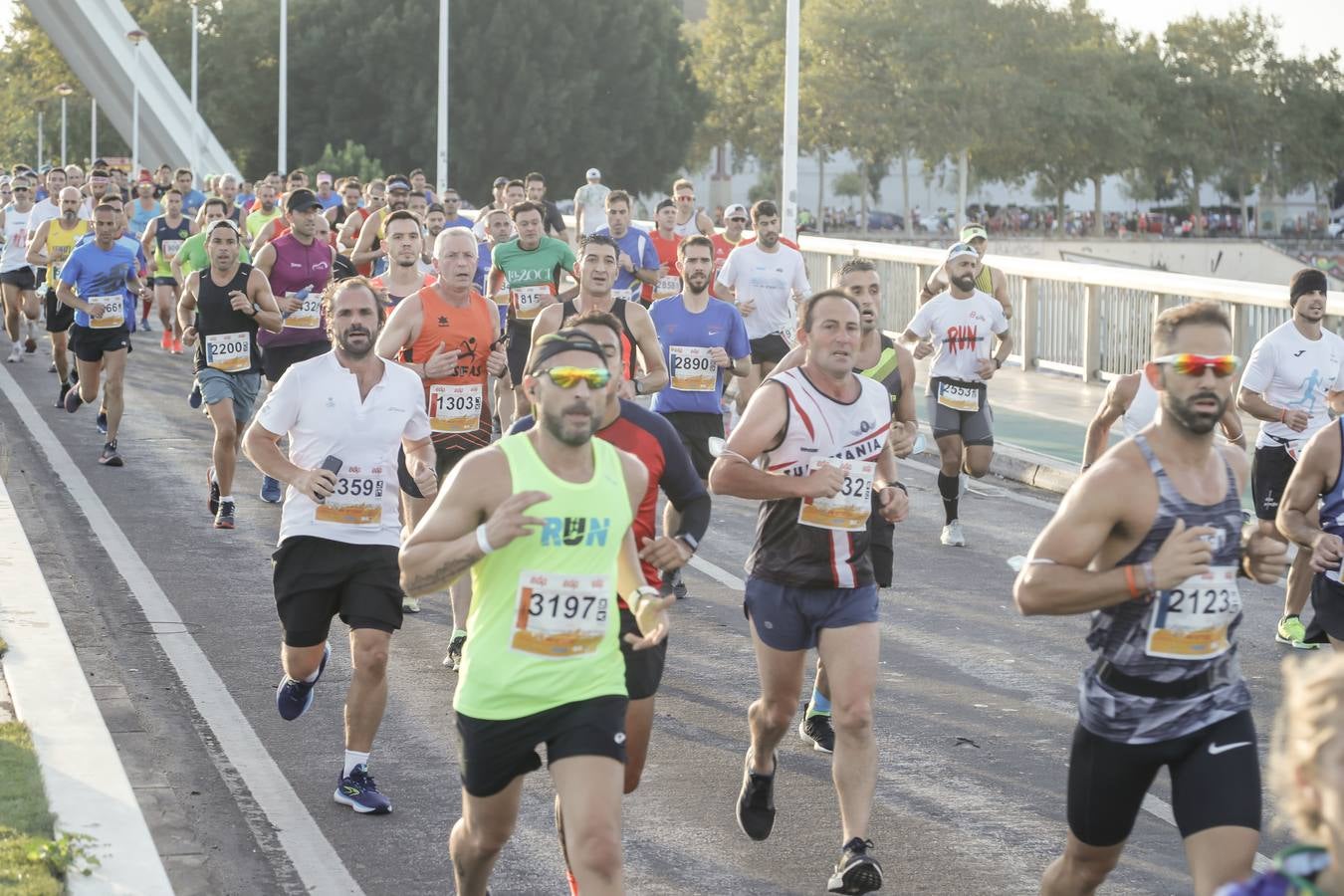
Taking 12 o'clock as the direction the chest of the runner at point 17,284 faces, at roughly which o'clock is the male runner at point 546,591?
The male runner is roughly at 12 o'clock from the runner.

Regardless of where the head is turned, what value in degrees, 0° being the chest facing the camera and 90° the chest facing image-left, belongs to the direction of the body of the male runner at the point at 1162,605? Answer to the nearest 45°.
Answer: approximately 315°

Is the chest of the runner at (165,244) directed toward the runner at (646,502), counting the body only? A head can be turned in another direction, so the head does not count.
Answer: yes

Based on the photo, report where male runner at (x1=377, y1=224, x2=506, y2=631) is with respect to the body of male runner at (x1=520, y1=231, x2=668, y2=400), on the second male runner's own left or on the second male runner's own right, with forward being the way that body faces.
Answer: on the second male runner's own right

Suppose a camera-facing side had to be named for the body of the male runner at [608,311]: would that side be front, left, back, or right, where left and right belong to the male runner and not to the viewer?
front

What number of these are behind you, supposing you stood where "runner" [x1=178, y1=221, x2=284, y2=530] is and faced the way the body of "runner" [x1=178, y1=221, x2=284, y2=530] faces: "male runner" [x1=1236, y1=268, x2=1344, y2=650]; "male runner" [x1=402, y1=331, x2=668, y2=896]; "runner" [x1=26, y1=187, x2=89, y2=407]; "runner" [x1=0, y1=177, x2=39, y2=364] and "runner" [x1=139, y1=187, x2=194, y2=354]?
3

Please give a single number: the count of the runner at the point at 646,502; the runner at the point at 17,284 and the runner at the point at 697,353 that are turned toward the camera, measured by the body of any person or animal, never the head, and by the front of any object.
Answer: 3

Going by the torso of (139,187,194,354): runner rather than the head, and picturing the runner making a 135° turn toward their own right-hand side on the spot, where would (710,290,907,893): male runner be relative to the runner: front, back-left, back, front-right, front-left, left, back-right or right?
back-left

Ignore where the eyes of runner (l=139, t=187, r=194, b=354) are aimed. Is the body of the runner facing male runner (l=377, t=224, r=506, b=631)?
yes

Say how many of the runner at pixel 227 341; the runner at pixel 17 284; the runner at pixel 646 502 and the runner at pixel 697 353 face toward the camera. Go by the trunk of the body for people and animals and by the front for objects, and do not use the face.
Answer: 4

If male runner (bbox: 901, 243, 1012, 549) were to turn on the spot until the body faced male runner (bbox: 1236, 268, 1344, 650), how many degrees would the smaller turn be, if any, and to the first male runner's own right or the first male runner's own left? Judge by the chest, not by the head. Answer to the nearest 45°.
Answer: approximately 45° to the first male runner's own left

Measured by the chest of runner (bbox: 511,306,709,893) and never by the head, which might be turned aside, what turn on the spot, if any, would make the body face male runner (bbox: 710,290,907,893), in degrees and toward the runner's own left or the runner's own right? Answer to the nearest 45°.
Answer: approximately 135° to the runner's own left
